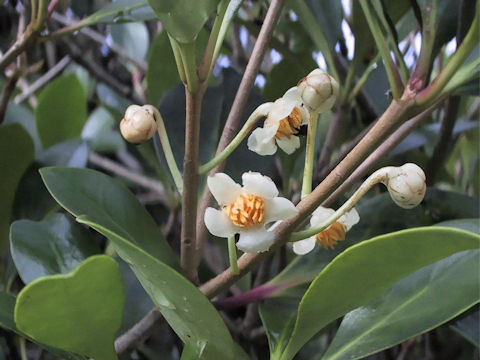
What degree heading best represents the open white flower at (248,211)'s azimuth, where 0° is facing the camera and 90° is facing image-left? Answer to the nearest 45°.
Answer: approximately 0°
